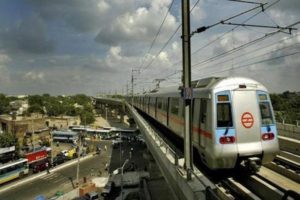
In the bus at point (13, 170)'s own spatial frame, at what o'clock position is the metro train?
The metro train is roughly at 4 o'clock from the bus.

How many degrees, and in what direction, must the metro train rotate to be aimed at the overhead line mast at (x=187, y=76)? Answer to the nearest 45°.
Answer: approximately 90° to its right

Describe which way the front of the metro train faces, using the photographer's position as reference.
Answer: facing the viewer and to the right of the viewer
